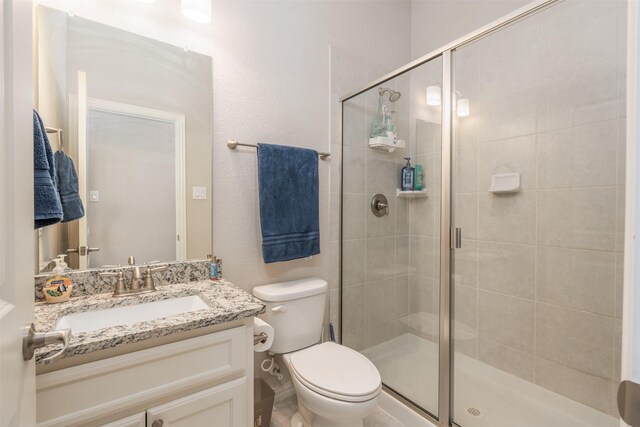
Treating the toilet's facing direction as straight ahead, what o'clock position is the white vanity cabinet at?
The white vanity cabinet is roughly at 3 o'clock from the toilet.

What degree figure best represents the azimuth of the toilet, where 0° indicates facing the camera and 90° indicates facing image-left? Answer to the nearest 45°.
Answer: approximately 315°

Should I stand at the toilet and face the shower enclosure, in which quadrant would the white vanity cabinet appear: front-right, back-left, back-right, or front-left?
back-right

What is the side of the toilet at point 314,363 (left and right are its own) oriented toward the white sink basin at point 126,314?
right

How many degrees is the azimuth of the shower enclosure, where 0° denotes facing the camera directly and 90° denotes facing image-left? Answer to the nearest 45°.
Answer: approximately 45°

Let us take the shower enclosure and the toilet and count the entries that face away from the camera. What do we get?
0

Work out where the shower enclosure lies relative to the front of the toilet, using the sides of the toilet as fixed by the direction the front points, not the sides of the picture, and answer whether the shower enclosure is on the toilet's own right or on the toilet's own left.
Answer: on the toilet's own left

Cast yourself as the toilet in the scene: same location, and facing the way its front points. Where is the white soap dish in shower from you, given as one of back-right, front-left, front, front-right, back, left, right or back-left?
front-left
